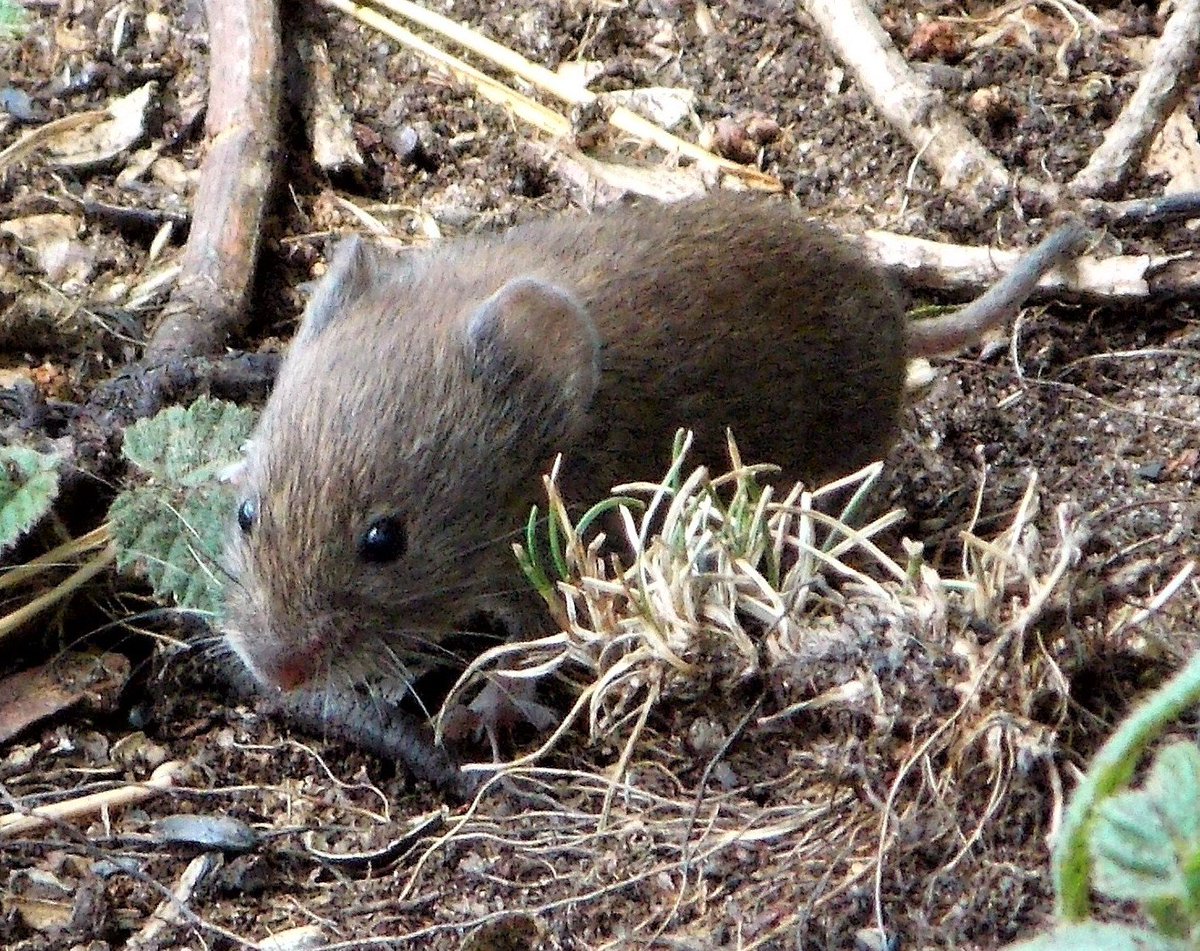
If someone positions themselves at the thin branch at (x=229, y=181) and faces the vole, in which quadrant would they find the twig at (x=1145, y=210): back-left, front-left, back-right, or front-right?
front-left

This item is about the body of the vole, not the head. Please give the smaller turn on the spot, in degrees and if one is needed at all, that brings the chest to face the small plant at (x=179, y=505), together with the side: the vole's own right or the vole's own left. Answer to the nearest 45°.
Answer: approximately 45° to the vole's own right

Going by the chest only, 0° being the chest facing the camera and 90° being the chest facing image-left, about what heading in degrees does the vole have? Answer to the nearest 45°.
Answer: approximately 45°

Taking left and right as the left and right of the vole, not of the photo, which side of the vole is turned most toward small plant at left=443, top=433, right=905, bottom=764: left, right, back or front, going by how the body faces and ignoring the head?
left

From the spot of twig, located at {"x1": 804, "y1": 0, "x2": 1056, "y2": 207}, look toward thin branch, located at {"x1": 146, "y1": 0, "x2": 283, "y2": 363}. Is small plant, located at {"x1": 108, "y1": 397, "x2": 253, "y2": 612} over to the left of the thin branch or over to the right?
left

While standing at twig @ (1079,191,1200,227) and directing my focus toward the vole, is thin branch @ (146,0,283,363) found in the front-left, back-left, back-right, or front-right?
front-right

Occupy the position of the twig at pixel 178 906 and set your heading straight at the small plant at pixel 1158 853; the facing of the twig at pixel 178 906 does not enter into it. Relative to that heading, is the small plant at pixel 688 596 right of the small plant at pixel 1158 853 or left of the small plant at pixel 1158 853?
left

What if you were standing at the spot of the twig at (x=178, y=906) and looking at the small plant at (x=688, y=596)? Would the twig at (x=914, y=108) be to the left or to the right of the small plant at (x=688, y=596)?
left

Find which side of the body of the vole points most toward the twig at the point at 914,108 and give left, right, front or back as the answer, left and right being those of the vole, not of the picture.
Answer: back

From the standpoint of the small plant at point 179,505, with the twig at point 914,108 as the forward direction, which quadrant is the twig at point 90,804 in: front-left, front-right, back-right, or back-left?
back-right

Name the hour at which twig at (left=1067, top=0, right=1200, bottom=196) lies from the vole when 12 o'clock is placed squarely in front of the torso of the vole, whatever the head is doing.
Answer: The twig is roughly at 6 o'clock from the vole.

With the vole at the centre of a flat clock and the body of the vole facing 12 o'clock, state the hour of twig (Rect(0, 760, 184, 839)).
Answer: The twig is roughly at 12 o'clock from the vole.

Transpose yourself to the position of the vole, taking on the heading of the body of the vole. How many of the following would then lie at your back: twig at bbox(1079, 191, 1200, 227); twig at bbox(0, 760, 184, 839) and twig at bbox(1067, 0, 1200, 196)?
2

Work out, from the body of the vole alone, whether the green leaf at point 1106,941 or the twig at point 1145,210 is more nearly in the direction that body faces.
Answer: the green leaf

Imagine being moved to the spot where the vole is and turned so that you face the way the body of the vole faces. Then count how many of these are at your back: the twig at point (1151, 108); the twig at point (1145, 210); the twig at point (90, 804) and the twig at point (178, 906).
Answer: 2

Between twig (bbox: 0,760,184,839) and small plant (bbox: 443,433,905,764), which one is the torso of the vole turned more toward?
the twig

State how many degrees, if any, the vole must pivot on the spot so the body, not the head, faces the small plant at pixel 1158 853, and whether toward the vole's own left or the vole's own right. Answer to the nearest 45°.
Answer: approximately 90° to the vole's own left
